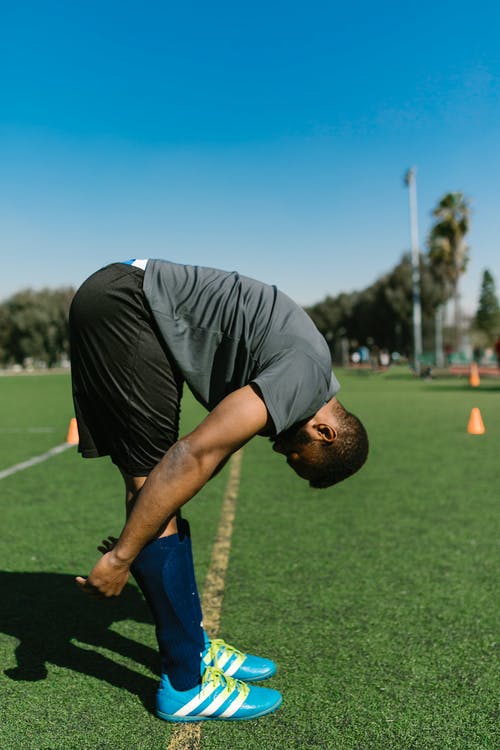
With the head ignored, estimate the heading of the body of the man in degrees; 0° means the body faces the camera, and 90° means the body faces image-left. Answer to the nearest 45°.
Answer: approximately 270°
